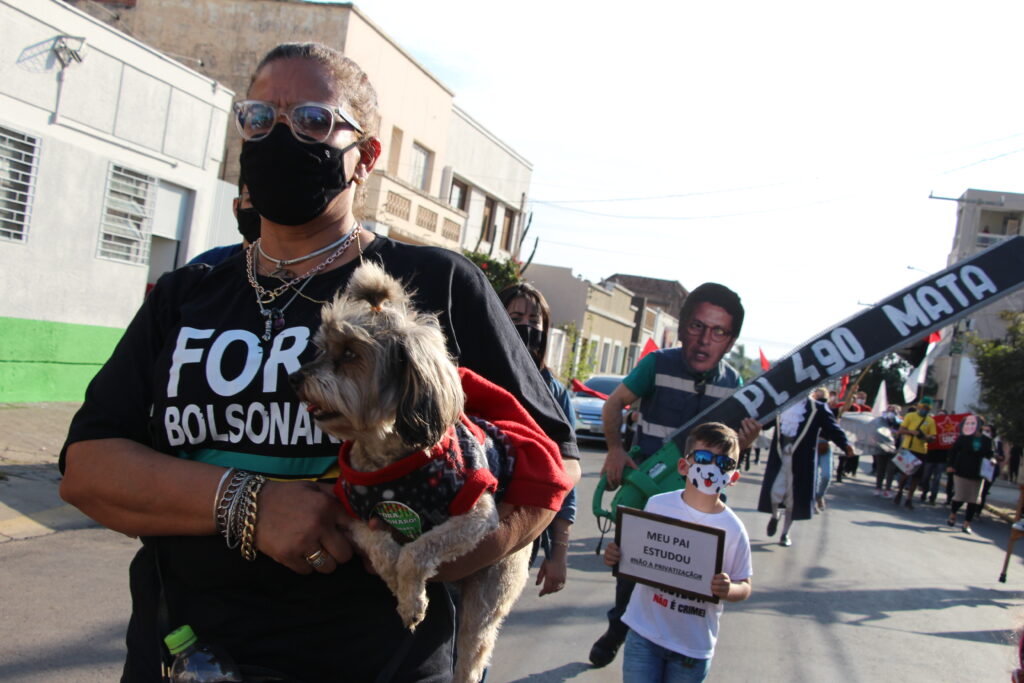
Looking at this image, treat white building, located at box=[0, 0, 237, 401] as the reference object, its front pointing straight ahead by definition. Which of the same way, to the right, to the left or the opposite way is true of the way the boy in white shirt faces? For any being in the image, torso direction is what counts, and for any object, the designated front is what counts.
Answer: to the right

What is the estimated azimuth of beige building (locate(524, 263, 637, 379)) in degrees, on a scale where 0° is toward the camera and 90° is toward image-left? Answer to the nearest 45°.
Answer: approximately 315°

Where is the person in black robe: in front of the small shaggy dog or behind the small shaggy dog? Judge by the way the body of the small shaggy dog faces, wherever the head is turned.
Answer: behind

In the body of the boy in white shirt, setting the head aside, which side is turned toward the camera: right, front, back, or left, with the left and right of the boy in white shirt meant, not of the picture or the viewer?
front

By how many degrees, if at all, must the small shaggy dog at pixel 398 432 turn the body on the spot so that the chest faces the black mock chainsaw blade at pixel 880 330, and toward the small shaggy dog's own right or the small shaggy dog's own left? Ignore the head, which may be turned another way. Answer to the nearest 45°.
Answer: approximately 180°

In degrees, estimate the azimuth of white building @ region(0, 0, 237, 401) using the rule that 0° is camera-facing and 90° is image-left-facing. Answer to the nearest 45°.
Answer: approximately 315°

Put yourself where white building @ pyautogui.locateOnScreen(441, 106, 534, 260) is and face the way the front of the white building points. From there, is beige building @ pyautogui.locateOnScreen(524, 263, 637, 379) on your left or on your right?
on your left

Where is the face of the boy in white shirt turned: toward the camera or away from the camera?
toward the camera

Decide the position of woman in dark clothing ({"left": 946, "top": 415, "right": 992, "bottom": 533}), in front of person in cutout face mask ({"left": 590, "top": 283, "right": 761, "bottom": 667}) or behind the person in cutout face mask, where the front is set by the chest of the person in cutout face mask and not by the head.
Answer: behind

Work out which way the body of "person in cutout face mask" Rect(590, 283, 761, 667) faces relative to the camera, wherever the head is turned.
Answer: toward the camera

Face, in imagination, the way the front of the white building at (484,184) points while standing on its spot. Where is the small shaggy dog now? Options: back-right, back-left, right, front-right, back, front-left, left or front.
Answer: front-right

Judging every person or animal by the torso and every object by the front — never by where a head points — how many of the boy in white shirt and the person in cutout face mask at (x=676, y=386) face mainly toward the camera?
2
